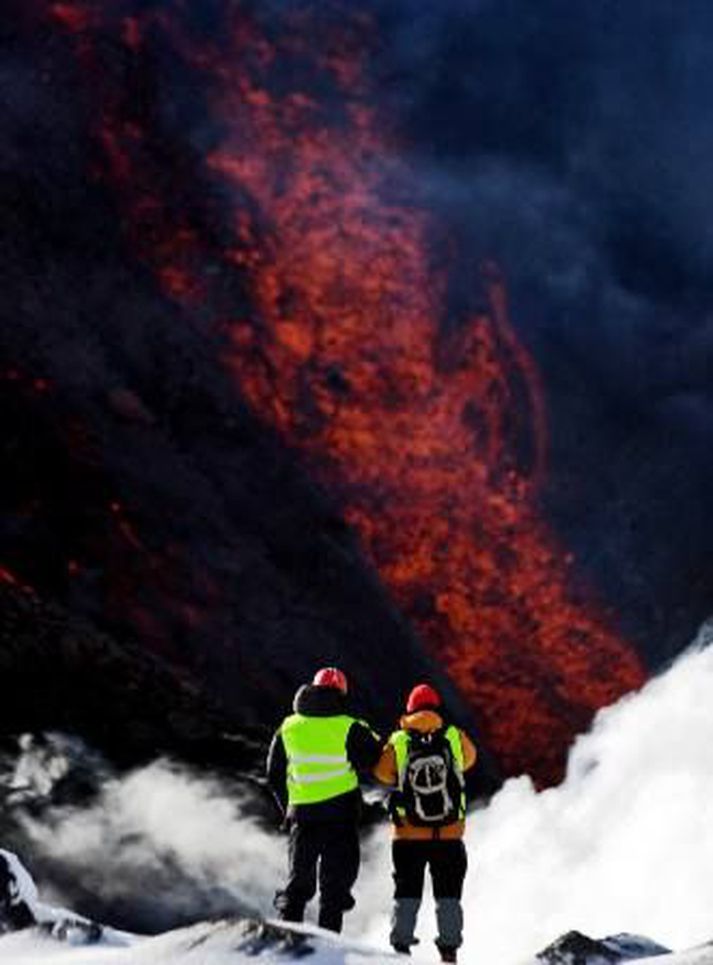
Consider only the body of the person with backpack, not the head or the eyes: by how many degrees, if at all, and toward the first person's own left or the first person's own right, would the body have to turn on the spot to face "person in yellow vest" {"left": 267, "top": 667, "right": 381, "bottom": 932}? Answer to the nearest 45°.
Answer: approximately 90° to the first person's own left

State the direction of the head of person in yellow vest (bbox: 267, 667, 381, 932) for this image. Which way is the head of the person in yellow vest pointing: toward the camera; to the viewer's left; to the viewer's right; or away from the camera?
away from the camera

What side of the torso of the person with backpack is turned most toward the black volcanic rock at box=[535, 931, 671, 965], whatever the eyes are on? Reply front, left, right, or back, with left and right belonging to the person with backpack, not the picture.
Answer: right

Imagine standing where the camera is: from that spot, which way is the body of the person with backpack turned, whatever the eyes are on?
away from the camera
